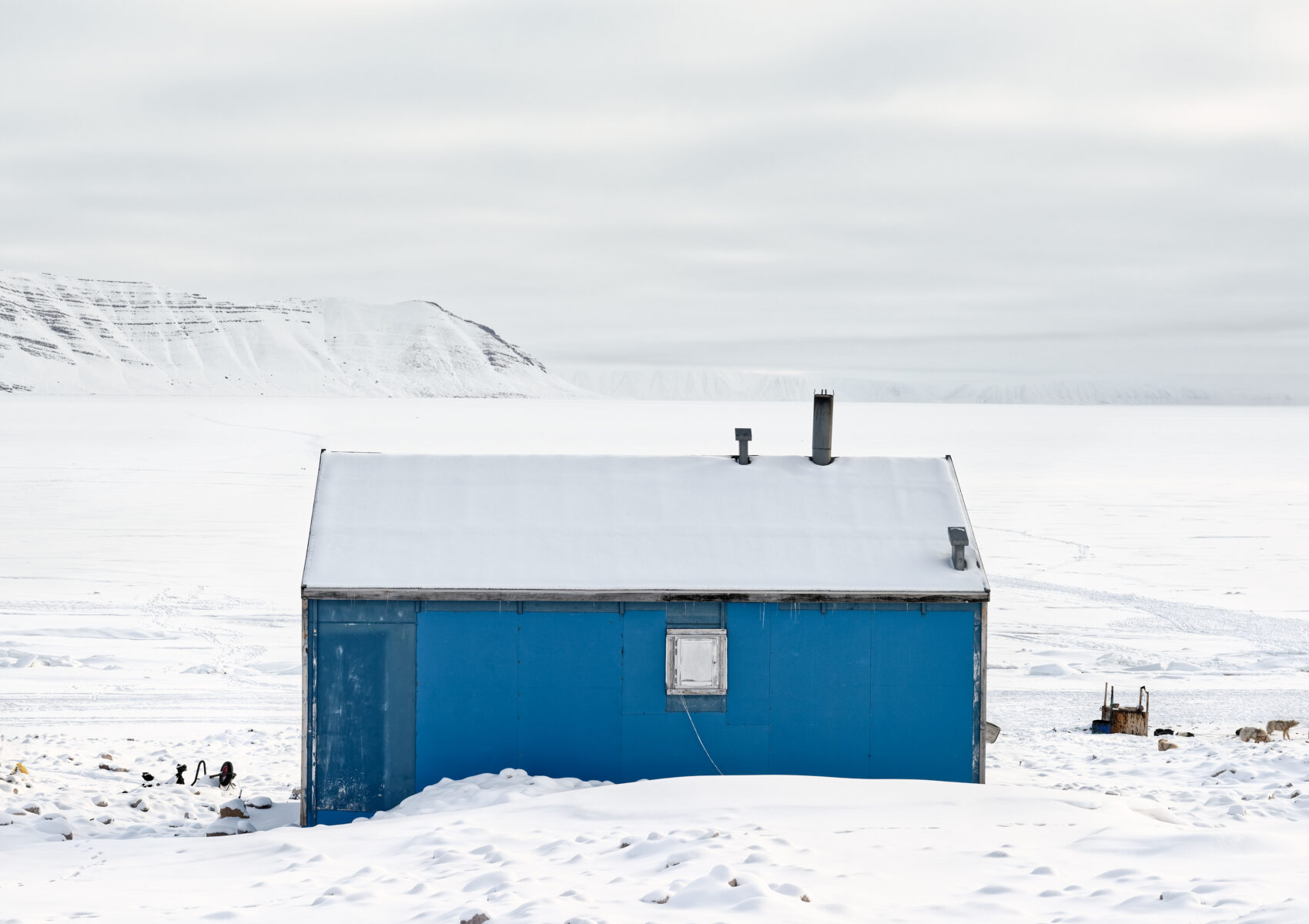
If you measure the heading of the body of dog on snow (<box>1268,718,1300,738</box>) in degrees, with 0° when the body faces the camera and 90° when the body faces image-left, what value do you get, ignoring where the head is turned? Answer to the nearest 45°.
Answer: approximately 270°

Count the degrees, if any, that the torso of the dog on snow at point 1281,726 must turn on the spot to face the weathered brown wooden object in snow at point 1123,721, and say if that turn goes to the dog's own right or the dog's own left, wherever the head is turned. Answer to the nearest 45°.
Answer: approximately 180°

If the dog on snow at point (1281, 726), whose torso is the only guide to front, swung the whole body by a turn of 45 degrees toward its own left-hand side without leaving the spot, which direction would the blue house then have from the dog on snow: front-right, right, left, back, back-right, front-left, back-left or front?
back
